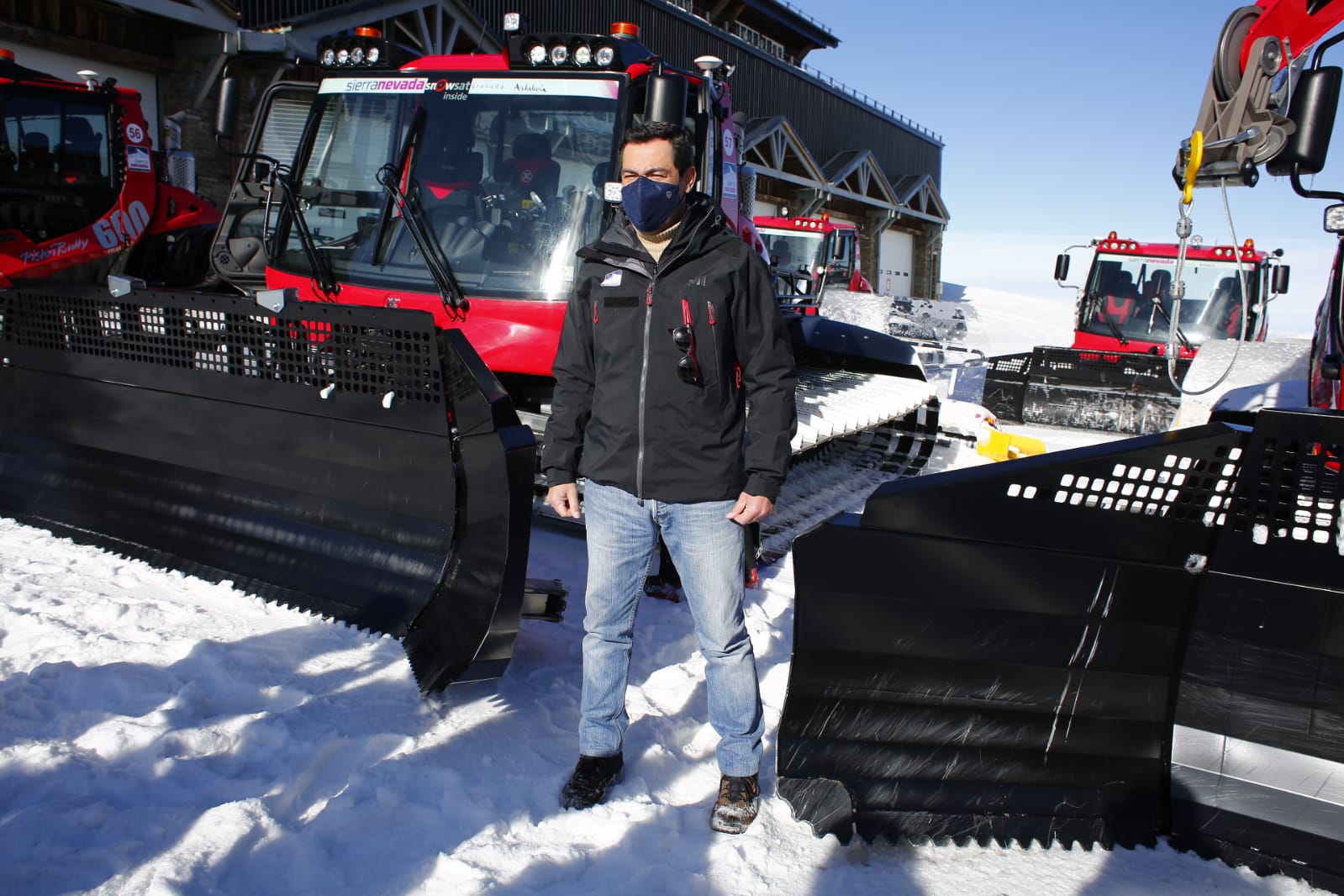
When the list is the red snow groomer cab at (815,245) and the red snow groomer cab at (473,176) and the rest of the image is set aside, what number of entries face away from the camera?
0

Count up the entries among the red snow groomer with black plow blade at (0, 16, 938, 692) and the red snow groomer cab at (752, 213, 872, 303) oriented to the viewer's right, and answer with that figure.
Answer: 0

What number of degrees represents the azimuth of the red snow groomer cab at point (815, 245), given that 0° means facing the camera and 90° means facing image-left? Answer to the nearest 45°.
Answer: approximately 45°

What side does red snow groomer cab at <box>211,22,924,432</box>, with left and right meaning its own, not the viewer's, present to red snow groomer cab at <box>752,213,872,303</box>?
back

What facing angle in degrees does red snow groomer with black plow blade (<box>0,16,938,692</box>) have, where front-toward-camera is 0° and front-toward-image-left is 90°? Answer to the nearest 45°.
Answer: approximately 45°

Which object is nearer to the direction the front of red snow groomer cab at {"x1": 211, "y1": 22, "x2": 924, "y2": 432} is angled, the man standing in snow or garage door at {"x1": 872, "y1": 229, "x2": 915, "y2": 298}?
the man standing in snow

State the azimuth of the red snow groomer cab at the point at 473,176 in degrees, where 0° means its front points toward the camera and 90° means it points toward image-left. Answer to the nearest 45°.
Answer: approximately 45°

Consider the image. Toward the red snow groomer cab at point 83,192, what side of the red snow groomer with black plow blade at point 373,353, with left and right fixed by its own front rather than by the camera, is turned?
right
